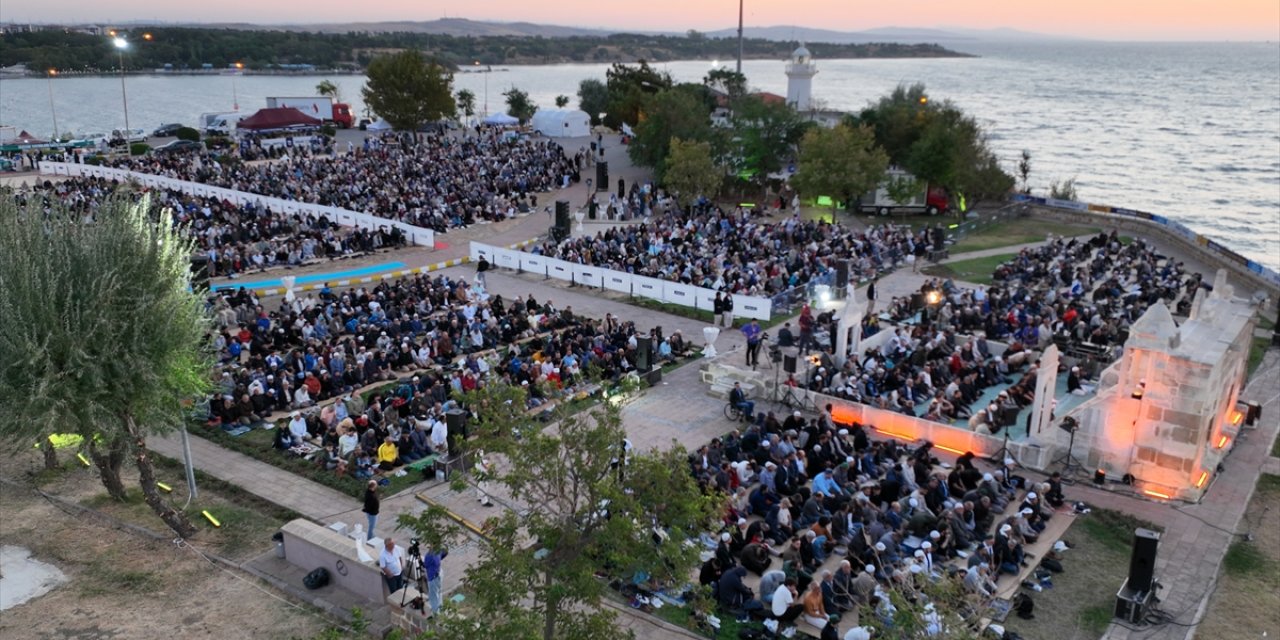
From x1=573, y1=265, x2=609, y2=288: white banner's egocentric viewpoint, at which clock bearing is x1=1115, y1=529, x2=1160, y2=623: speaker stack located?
The speaker stack is roughly at 10 o'clock from the white banner.

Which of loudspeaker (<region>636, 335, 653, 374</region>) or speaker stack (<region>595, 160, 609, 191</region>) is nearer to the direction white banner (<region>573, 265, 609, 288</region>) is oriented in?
the loudspeaker

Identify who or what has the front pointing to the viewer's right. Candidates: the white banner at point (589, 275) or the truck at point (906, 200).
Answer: the truck

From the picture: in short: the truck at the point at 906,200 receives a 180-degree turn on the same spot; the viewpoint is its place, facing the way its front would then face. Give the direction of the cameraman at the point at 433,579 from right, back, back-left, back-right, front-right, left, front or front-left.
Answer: left

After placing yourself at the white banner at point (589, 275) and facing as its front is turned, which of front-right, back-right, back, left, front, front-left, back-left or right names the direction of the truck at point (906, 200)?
back

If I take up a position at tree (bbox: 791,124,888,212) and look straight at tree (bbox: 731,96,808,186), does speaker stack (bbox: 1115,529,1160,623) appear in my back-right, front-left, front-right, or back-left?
back-left

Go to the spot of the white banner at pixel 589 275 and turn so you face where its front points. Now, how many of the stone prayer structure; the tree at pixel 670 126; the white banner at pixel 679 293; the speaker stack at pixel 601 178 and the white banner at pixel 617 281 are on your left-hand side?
3

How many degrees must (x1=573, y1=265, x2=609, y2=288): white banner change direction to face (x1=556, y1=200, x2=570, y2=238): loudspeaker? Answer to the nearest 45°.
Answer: approximately 135° to its right

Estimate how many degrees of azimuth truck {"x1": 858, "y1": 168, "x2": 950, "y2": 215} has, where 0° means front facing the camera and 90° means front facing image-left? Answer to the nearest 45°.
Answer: approximately 270°

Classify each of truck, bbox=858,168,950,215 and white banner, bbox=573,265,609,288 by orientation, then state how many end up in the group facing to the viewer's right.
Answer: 1

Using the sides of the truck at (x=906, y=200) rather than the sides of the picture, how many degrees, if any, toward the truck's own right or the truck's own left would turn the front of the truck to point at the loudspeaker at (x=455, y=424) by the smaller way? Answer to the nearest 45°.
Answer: approximately 90° to the truck's own right

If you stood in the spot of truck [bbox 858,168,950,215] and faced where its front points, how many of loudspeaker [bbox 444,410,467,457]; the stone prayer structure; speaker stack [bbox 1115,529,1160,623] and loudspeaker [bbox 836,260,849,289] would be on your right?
4

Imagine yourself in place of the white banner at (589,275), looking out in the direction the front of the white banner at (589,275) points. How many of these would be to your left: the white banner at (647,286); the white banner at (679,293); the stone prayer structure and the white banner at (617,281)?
4

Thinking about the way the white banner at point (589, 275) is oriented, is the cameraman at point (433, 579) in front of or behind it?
in front

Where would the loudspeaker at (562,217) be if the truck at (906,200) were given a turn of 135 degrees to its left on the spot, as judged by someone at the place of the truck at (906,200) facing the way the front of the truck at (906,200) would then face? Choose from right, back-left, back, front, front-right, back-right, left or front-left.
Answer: left

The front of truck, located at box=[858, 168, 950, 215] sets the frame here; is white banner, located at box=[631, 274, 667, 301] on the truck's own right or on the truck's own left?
on the truck's own right
